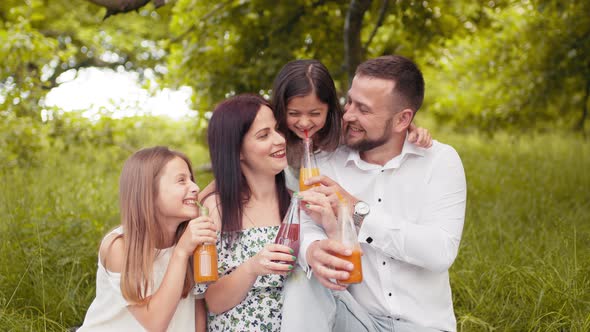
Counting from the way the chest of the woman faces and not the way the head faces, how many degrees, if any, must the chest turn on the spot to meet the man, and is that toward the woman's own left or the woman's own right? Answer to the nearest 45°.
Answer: approximately 45° to the woman's own left

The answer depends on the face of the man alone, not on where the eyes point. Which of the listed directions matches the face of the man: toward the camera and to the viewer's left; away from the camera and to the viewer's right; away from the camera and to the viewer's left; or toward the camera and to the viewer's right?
toward the camera and to the viewer's left

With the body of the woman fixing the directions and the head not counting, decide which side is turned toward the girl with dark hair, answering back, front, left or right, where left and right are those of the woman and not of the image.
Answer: left

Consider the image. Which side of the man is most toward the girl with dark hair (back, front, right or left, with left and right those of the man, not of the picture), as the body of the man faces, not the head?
right

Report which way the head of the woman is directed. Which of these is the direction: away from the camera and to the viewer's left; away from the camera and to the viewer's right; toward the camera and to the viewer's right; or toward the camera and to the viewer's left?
toward the camera and to the viewer's right

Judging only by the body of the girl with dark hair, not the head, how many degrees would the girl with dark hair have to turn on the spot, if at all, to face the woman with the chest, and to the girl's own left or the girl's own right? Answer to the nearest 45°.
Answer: approximately 45° to the girl's own right

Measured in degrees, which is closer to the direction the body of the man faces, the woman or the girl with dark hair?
the woman

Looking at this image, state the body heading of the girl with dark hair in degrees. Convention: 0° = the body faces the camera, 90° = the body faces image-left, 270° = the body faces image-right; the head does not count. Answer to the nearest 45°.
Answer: approximately 0°

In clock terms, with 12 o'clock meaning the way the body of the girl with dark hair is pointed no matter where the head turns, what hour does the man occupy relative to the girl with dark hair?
The man is roughly at 11 o'clock from the girl with dark hair.

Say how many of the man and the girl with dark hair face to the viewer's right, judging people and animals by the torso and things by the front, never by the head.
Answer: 0

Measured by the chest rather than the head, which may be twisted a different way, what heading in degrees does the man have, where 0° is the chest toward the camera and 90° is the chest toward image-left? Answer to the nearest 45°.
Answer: approximately 45°

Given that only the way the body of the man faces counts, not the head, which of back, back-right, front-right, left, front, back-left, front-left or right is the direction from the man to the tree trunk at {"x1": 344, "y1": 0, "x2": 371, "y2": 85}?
back-right

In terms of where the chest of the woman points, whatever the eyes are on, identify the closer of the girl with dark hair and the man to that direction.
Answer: the man

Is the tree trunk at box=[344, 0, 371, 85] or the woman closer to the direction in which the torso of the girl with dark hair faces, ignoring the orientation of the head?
the woman

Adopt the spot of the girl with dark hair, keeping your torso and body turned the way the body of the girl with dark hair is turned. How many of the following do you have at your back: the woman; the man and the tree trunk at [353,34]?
1
